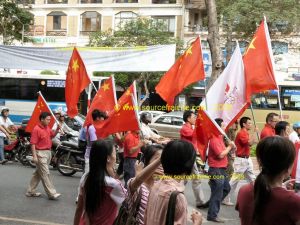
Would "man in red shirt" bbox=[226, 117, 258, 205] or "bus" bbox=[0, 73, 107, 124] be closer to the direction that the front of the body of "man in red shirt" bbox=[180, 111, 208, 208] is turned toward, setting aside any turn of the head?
the man in red shirt
